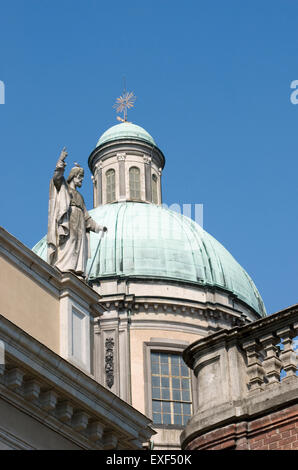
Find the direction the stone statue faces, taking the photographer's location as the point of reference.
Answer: facing the viewer and to the right of the viewer
